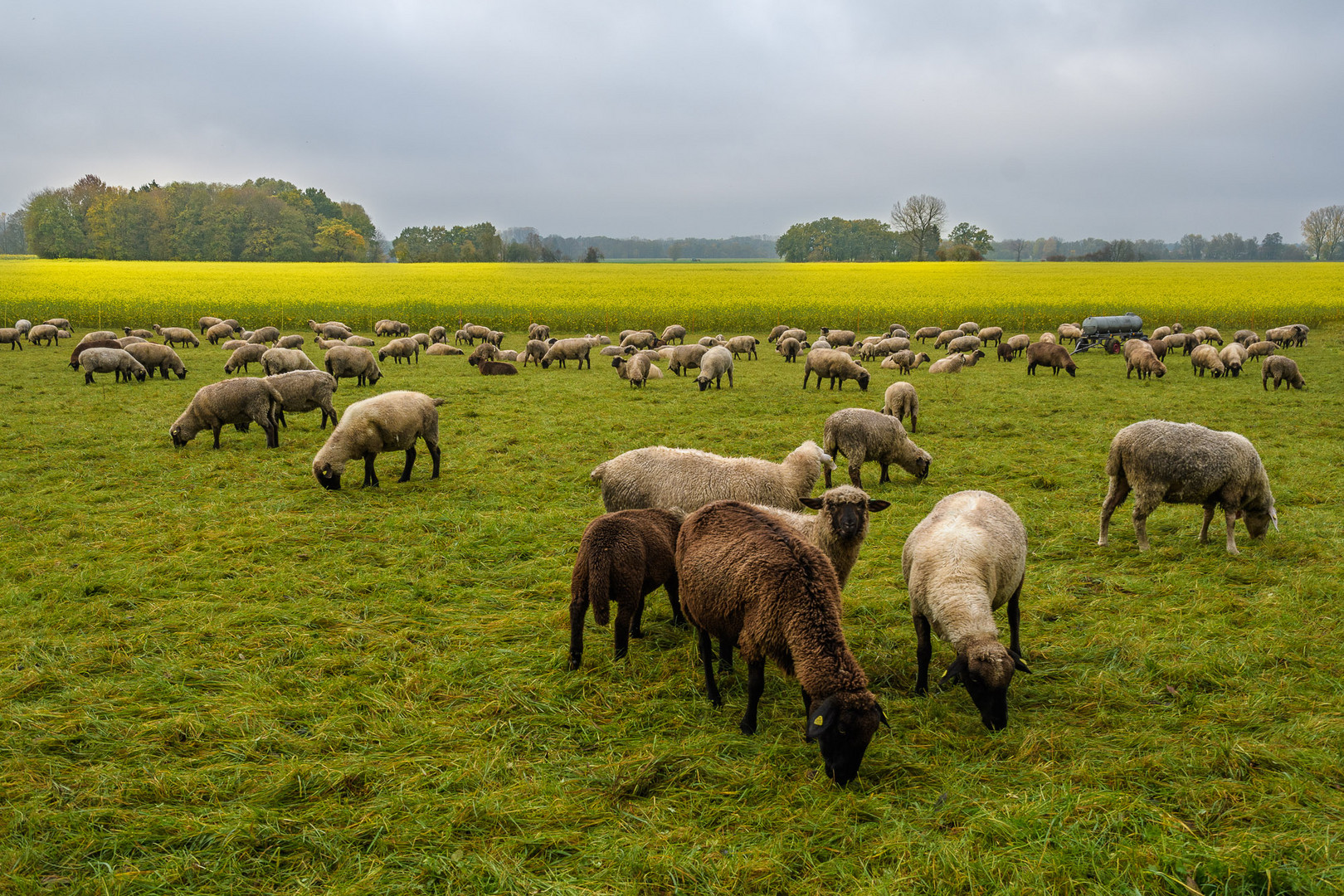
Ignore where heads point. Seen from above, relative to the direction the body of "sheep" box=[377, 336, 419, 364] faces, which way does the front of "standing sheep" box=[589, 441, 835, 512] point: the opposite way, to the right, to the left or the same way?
the opposite way

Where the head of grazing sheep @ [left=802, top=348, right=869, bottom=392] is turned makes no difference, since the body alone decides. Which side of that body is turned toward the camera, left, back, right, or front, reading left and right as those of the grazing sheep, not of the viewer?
right

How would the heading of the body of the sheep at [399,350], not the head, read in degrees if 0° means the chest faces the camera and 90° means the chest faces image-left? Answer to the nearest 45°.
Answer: approximately 90°

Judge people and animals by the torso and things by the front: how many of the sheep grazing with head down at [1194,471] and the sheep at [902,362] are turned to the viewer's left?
0

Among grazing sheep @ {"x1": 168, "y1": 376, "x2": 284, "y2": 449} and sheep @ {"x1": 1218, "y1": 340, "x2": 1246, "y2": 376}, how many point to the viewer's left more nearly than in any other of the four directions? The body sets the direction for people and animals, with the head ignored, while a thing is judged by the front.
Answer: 1

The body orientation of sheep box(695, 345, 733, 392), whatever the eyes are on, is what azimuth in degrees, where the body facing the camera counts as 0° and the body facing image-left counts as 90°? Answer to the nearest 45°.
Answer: approximately 45°

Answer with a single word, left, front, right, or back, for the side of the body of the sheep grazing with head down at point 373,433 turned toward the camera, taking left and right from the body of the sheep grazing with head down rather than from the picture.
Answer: left

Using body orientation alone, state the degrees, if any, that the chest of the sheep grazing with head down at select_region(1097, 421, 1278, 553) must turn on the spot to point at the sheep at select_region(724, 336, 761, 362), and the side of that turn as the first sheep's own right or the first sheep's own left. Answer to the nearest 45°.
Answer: approximately 135° to the first sheep's own left

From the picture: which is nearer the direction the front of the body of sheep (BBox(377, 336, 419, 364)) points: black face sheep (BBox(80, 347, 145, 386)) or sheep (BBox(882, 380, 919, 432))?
the black face sheep

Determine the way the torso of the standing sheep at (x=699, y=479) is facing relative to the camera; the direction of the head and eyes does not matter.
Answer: to the viewer's right

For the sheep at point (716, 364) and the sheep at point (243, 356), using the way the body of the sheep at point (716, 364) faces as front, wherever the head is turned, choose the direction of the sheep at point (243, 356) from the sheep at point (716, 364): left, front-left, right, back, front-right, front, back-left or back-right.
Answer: front-right
